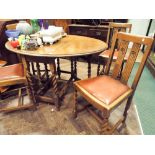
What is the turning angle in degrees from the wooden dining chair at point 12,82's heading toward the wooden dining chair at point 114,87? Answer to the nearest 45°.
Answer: approximately 45° to its right

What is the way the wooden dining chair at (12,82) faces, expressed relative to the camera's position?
facing to the right of the viewer

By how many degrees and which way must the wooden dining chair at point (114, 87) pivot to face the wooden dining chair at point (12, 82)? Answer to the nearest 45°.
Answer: approximately 45° to its right

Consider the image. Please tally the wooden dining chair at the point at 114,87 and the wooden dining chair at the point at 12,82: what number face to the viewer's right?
1

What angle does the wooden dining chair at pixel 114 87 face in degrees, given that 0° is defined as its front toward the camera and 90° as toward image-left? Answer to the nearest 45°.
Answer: approximately 45°

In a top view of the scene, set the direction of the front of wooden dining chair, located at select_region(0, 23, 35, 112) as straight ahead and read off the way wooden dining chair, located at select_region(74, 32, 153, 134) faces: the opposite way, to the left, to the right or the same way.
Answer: the opposite way
